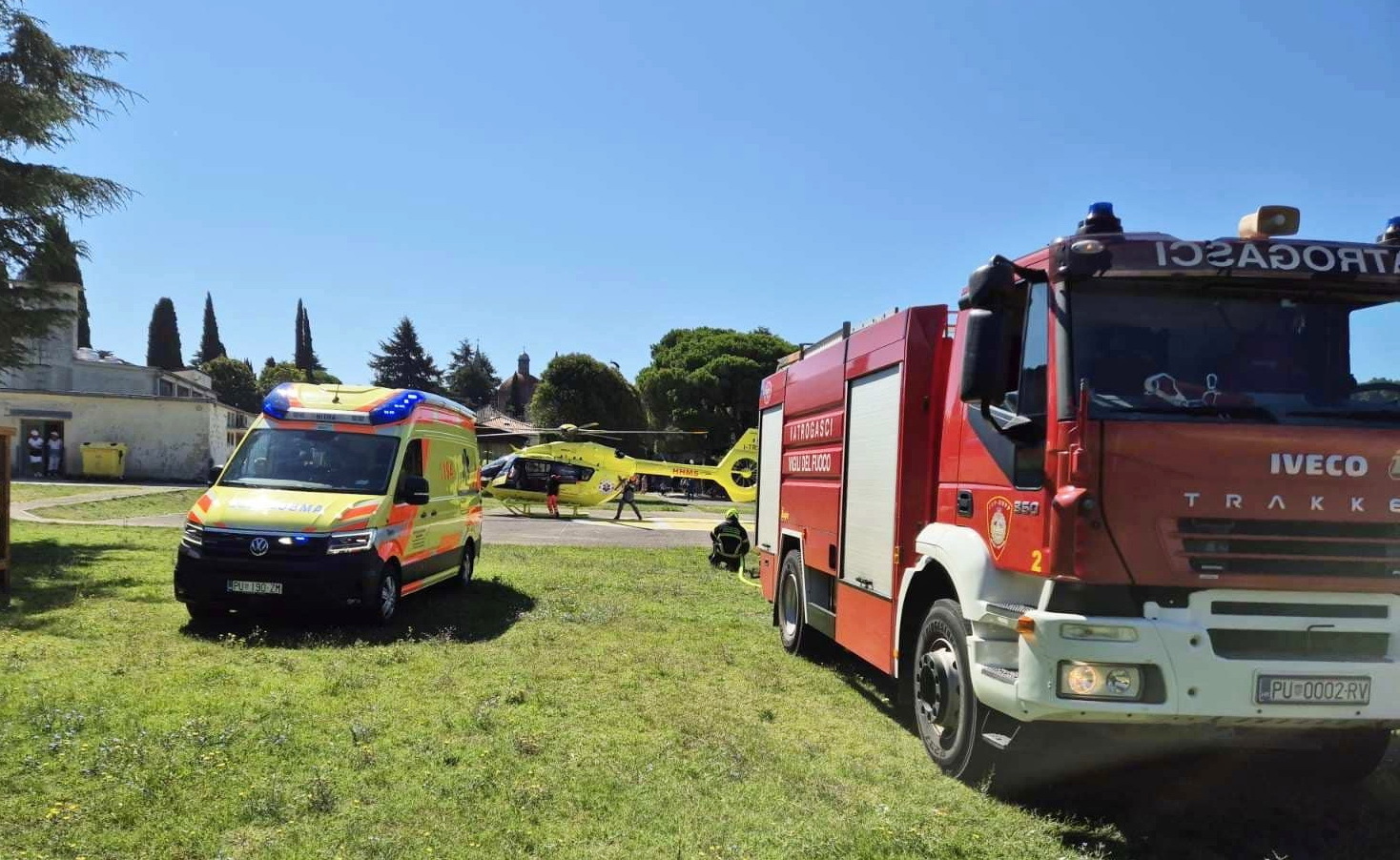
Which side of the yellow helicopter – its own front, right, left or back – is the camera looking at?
left

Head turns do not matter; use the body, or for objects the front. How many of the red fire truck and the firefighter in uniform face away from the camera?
1

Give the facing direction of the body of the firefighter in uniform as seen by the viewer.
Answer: away from the camera

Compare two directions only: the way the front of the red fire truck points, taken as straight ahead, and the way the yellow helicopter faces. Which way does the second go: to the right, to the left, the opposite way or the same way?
to the right

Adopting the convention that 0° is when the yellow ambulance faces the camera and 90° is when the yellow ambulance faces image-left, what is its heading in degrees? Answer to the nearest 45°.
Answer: approximately 45°

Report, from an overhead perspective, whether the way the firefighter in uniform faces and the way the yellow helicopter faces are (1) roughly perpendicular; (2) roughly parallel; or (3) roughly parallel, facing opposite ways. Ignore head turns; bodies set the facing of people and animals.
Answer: roughly perpendicular

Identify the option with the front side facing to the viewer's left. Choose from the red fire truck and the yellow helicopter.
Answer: the yellow helicopter

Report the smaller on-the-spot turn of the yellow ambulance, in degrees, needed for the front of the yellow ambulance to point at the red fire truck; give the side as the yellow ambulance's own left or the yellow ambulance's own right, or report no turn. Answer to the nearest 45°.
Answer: approximately 90° to the yellow ambulance's own left

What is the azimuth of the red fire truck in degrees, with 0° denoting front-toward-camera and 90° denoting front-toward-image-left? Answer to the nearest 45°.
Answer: approximately 315°

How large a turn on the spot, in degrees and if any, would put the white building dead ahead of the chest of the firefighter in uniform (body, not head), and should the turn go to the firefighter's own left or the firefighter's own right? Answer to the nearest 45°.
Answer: approximately 45° to the firefighter's own left

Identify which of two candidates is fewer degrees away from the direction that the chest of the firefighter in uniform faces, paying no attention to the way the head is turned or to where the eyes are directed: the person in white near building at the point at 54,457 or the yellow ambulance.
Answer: the person in white near building

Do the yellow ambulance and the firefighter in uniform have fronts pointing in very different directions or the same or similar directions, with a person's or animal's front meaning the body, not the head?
very different directions

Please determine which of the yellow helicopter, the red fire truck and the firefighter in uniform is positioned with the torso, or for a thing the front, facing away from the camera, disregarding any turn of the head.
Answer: the firefighter in uniform
